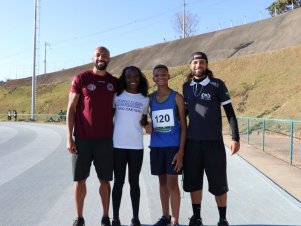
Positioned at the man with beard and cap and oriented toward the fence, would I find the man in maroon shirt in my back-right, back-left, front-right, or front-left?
back-left

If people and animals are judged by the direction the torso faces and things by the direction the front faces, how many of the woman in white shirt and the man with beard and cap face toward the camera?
2

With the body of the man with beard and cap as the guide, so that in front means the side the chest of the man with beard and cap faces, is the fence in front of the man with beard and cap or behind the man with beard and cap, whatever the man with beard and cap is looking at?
behind

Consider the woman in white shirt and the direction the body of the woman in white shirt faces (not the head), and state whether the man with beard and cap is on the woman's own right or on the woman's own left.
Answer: on the woman's own left

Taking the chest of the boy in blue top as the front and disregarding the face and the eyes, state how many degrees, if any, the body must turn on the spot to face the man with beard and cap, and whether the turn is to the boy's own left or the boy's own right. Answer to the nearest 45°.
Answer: approximately 135° to the boy's own left

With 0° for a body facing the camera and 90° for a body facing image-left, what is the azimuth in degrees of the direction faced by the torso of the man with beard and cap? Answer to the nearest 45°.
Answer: approximately 0°

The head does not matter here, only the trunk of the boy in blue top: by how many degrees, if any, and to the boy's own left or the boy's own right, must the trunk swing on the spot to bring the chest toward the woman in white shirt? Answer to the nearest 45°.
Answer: approximately 45° to the boy's own right

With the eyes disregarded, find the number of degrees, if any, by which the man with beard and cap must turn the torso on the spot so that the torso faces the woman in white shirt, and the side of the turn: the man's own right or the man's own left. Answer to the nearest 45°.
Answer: approximately 90° to the man's own right
